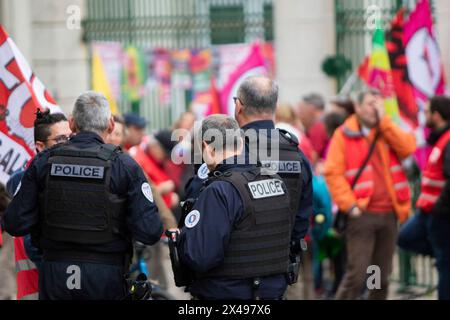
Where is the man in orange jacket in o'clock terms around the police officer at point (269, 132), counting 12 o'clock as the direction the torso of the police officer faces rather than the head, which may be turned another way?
The man in orange jacket is roughly at 2 o'clock from the police officer.

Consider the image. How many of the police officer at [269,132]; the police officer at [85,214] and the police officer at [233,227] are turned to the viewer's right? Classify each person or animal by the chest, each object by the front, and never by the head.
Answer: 0

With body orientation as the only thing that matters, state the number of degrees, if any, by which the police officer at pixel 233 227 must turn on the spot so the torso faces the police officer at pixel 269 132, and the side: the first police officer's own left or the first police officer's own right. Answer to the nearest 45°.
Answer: approximately 45° to the first police officer's own right

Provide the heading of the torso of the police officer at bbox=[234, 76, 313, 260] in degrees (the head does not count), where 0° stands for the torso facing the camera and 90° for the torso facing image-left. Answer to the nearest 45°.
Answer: approximately 135°

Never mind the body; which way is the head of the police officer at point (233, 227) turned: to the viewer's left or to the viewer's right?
to the viewer's left

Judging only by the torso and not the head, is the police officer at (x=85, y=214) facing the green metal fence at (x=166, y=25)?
yes

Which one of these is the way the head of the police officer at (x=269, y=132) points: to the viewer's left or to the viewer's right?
to the viewer's left

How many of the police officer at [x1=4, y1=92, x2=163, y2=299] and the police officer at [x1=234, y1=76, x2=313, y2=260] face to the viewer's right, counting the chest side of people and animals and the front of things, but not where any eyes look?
0

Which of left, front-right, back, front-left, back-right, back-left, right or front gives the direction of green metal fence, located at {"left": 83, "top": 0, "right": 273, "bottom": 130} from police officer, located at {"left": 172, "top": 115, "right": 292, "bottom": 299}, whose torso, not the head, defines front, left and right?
front-right

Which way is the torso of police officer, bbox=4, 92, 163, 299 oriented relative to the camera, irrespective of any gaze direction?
away from the camera

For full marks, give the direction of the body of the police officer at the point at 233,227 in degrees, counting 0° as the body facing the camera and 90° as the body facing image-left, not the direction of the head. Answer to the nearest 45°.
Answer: approximately 135°

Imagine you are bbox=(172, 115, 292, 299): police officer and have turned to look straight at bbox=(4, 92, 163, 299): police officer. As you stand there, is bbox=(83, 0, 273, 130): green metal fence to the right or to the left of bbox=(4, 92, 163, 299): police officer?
right

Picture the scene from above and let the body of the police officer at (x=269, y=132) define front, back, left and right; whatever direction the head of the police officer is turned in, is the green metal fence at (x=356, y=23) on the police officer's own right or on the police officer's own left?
on the police officer's own right

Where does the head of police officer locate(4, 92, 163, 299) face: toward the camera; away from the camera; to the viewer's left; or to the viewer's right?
away from the camera

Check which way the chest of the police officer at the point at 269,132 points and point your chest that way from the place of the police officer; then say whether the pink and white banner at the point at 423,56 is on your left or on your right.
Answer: on your right
